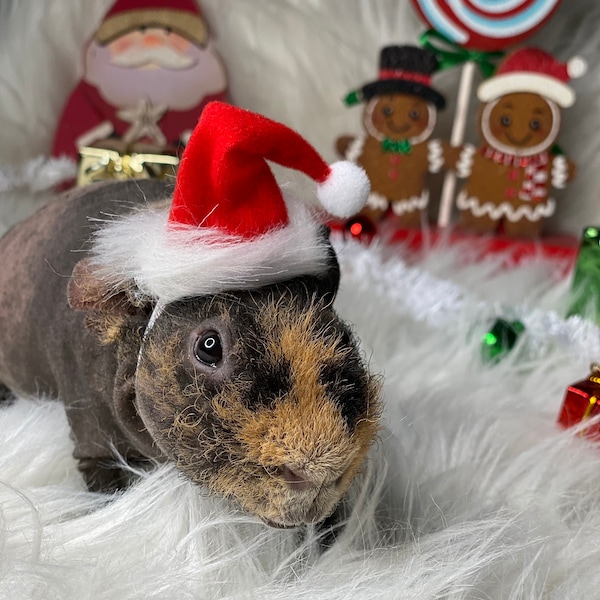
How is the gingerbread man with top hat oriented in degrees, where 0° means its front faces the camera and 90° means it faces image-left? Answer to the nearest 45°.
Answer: approximately 0°

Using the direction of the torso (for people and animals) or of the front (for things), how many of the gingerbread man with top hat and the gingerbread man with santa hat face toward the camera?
2

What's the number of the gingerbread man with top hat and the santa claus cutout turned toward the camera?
2
